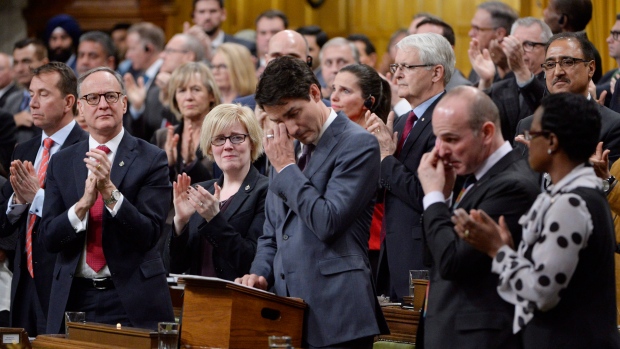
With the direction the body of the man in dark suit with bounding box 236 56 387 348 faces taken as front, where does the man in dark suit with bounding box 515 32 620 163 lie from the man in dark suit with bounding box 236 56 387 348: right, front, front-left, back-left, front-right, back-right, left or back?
back

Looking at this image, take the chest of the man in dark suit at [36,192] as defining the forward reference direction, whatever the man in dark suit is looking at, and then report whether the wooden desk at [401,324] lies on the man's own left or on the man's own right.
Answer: on the man's own left

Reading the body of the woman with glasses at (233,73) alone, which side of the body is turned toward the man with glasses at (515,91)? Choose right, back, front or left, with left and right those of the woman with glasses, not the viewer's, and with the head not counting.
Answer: left

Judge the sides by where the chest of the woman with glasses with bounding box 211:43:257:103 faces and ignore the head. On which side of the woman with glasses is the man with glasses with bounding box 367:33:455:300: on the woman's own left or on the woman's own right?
on the woman's own left

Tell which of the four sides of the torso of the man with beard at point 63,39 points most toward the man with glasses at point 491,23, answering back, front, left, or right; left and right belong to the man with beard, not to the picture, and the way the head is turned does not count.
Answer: left

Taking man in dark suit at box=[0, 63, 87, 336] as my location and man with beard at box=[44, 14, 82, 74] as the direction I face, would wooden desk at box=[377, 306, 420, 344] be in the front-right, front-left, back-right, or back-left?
back-right

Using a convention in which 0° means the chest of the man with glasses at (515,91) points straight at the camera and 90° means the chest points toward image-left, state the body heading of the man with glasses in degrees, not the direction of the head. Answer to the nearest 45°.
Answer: approximately 45°

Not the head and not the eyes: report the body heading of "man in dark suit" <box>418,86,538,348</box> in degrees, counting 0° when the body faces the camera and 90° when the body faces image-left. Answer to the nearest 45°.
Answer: approximately 45°

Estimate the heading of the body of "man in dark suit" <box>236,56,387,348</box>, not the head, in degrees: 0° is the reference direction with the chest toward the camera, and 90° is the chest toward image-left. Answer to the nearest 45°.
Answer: approximately 45°
